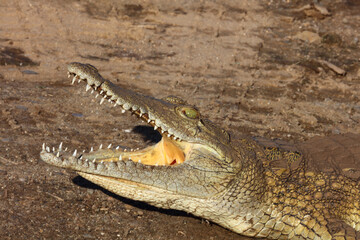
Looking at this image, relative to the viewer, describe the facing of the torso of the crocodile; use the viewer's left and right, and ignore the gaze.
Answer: facing to the left of the viewer

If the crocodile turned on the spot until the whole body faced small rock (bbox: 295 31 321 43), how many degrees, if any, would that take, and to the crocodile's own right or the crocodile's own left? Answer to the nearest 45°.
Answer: approximately 90° to the crocodile's own right
